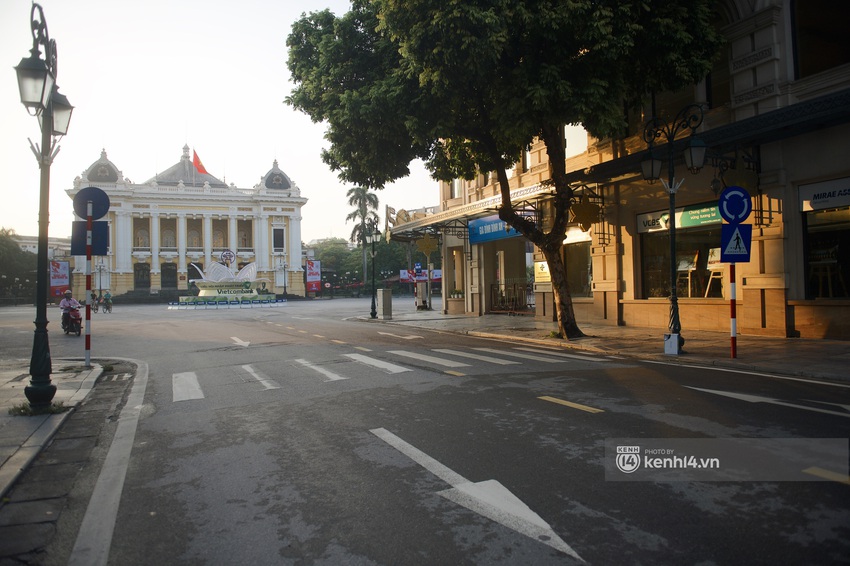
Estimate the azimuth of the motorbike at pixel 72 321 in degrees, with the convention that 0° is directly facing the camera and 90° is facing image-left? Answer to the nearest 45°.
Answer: approximately 315°

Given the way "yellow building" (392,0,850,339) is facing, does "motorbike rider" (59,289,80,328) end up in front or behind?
in front

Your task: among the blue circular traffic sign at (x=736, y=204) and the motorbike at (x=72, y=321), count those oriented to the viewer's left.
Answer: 0

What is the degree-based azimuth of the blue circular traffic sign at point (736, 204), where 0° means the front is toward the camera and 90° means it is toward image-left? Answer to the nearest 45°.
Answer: approximately 0°

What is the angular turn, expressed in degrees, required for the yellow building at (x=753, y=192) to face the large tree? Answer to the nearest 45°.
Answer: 0° — it already faces it

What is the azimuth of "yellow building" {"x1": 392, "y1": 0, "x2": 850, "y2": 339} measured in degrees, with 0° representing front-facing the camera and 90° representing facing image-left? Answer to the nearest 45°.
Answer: approximately 45°

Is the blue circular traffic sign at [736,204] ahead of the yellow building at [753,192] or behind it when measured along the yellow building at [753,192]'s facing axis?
ahead

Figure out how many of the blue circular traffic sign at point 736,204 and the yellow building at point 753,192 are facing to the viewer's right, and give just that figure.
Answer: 0

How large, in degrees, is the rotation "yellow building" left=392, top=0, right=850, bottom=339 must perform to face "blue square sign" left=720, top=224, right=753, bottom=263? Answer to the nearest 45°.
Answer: approximately 45° to its left

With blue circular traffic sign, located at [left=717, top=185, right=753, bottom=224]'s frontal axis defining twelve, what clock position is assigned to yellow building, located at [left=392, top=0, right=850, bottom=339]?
The yellow building is roughly at 6 o'clock from the blue circular traffic sign.
